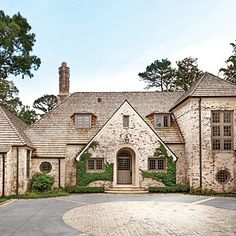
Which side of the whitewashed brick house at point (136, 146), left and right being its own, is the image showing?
front

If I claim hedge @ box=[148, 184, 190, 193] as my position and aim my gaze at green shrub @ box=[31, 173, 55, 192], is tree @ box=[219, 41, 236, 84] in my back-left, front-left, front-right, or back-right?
back-right

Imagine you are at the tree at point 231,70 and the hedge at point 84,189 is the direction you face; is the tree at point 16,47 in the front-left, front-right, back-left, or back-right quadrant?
front-right

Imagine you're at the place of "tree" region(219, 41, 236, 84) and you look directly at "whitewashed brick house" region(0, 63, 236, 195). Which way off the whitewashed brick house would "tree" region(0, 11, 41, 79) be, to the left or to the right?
right

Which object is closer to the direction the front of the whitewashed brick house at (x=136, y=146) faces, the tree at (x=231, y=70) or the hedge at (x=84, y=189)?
the hedge

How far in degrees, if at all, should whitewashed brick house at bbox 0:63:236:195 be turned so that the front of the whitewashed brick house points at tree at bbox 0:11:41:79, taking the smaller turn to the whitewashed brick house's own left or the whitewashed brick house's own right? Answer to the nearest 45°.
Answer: approximately 135° to the whitewashed brick house's own right

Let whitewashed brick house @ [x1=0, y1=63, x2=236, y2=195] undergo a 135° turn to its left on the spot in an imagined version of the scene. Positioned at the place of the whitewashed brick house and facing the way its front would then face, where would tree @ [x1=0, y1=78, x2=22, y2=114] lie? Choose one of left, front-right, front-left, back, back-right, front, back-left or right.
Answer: left
